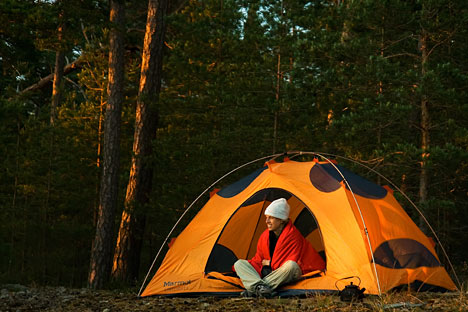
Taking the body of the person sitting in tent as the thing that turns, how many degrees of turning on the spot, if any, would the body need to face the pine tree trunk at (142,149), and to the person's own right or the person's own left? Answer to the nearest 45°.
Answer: approximately 90° to the person's own right

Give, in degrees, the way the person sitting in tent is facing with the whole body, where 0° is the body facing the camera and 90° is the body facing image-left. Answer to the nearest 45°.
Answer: approximately 45°

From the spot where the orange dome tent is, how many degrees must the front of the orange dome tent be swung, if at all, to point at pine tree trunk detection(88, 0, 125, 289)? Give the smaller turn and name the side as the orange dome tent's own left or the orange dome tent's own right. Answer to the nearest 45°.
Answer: approximately 135° to the orange dome tent's own right

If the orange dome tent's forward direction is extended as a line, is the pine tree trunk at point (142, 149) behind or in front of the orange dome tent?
behind

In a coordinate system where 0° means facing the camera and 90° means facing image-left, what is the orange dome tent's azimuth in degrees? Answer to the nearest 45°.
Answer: approximately 0°

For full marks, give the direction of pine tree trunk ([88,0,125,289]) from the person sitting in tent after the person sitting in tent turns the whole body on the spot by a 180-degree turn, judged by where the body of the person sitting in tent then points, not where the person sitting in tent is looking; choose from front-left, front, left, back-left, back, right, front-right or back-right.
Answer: left
